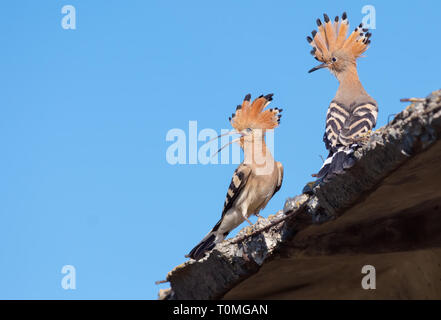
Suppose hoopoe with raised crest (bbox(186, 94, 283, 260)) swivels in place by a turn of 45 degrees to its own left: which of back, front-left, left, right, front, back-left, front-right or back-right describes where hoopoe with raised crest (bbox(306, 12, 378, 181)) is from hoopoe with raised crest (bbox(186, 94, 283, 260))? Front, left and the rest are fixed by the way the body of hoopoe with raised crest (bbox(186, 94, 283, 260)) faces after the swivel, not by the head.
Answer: front
